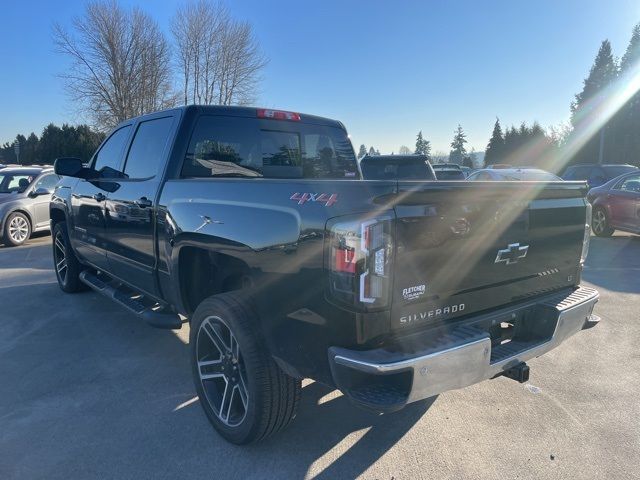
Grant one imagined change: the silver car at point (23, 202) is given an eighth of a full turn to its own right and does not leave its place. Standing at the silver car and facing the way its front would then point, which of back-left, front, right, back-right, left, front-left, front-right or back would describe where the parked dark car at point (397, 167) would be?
back-left

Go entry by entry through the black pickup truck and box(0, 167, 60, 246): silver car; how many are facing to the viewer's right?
0

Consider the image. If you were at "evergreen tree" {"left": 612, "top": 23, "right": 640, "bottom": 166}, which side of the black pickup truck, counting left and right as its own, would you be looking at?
right

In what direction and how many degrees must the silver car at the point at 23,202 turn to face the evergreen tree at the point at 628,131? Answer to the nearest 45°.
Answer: approximately 135° to its left

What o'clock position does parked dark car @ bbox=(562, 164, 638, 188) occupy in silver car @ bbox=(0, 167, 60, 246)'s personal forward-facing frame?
The parked dark car is roughly at 8 o'clock from the silver car.

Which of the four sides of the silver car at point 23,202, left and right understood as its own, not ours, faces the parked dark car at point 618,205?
left

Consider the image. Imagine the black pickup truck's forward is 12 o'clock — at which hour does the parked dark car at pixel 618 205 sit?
The parked dark car is roughly at 3 o'clock from the black pickup truck.

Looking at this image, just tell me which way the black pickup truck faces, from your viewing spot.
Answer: facing away from the viewer and to the left of the viewer

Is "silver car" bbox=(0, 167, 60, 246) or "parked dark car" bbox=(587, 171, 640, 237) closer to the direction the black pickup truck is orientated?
the silver car

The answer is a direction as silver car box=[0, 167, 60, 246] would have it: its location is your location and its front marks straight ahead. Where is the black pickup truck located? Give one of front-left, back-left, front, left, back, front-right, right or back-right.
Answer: front-left

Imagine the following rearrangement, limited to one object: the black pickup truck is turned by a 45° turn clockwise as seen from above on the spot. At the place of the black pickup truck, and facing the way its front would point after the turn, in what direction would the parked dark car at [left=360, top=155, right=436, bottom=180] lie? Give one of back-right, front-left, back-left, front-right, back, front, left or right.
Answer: front

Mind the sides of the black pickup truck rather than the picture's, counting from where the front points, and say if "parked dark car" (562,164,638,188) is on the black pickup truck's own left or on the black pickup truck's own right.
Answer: on the black pickup truck's own right
